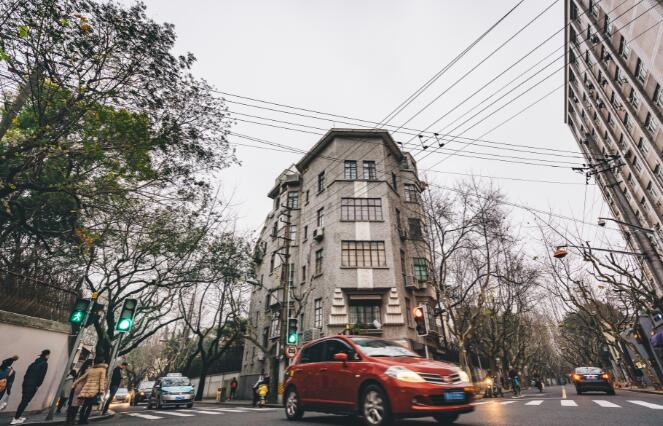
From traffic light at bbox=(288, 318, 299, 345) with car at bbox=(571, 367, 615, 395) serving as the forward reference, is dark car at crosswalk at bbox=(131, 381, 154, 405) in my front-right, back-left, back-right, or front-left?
back-left

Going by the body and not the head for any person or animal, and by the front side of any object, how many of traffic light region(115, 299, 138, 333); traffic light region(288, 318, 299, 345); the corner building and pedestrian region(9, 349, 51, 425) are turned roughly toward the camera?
3

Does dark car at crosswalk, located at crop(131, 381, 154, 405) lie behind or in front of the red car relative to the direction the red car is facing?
behind

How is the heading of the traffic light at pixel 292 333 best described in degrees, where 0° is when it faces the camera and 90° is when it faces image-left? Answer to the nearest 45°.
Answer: approximately 0°

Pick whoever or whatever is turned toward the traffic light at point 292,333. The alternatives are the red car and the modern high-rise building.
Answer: the modern high-rise building

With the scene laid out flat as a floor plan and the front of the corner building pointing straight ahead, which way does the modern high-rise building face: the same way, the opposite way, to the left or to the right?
to the right

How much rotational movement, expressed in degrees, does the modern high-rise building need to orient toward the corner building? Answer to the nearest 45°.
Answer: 0° — it already faces it

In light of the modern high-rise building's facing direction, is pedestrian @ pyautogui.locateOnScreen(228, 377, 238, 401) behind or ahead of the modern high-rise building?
ahead
